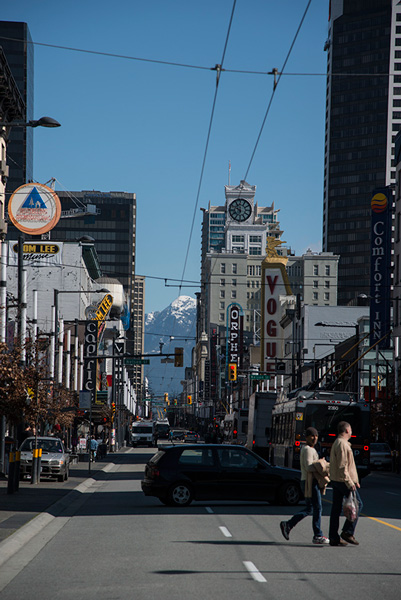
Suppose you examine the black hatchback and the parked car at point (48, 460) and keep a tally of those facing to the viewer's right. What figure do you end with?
1

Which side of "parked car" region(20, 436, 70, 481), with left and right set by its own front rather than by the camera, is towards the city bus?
left

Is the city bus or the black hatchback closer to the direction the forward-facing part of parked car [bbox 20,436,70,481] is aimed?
the black hatchback

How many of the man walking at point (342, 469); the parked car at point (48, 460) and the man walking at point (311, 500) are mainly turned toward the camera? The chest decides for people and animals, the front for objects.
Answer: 1

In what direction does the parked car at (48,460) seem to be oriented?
toward the camera

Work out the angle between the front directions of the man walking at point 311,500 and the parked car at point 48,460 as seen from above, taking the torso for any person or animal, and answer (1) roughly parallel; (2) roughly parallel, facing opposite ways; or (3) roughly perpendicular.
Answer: roughly perpendicular
